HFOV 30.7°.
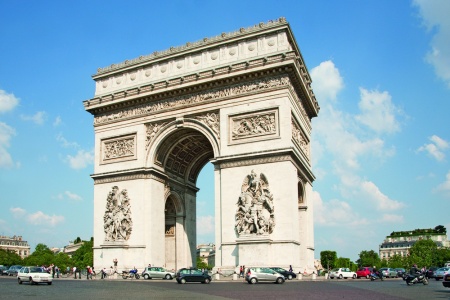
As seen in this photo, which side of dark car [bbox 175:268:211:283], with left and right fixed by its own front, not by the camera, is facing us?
right

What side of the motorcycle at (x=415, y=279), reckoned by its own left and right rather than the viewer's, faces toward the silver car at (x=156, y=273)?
back

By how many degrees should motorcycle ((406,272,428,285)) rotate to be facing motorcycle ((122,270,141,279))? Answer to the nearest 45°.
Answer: approximately 180°

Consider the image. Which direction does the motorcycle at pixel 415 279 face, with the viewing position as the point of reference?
facing to the right of the viewer

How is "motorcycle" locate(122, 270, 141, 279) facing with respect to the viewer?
to the viewer's right

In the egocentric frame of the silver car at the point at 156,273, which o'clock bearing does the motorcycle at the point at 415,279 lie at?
The motorcycle is roughly at 1 o'clock from the silver car.

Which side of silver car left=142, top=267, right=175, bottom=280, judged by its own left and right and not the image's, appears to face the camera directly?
right
